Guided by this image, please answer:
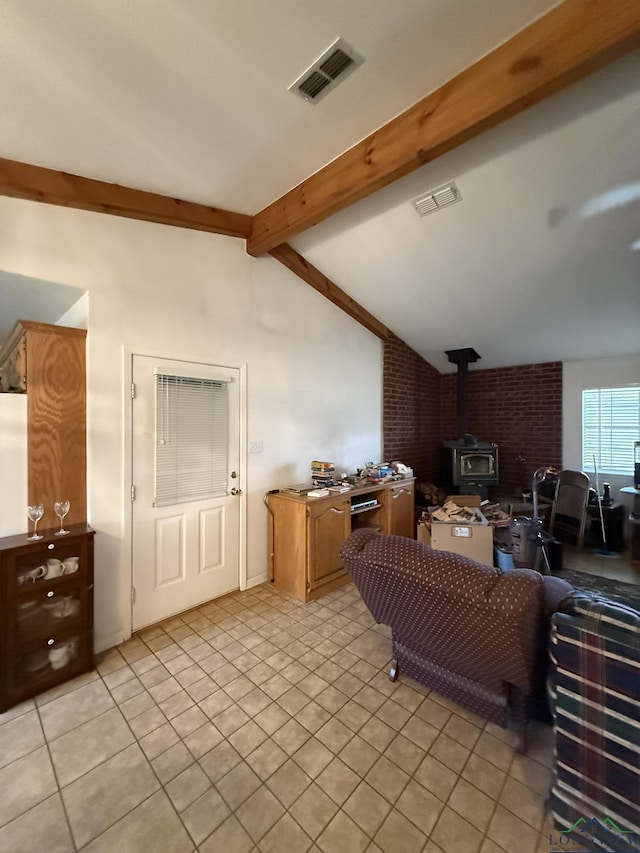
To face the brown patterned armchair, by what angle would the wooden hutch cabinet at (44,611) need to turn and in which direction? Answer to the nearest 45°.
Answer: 0° — it already faces it

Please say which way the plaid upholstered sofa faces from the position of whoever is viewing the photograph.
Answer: facing away from the viewer and to the right of the viewer

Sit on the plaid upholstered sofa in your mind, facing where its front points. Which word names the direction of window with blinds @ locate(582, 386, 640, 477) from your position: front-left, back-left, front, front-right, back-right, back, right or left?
front-left

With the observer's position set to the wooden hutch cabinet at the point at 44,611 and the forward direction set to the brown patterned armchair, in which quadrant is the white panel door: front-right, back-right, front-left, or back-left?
front-left

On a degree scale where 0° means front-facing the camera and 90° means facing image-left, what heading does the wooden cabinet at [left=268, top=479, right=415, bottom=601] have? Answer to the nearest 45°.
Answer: approximately 315°

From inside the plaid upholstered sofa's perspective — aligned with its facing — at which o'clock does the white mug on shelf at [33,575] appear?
The white mug on shelf is roughly at 7 o'clock from the plaid upholstered sofa.

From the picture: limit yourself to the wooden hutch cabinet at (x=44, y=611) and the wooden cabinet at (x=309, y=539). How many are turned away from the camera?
0

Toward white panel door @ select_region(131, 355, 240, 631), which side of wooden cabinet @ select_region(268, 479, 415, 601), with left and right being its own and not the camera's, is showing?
right

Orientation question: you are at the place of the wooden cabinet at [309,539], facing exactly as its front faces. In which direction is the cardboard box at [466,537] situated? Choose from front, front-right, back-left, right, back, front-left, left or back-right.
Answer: front-left

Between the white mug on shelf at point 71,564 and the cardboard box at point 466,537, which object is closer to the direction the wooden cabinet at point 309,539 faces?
the cardboard box
